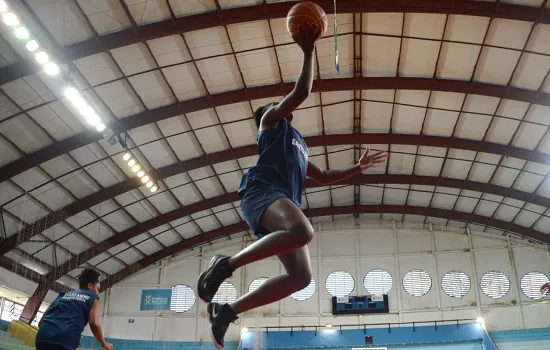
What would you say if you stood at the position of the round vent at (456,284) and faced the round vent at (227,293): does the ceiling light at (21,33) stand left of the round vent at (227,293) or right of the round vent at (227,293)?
left

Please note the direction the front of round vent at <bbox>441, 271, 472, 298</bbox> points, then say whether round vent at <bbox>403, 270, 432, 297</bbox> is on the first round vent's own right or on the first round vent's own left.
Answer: on the first round vent's own right

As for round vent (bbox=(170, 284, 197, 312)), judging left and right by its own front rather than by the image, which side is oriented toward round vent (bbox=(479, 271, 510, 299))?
left

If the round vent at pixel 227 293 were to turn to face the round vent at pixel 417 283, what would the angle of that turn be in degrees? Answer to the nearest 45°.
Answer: approximately 90° to its left

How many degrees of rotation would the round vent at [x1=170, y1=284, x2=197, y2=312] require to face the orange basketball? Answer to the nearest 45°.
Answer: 0° — it already faces it

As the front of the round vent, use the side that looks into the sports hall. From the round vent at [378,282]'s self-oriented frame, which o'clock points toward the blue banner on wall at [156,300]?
The blue banner on wall is roughly at 2 o'clock from the round vent.
